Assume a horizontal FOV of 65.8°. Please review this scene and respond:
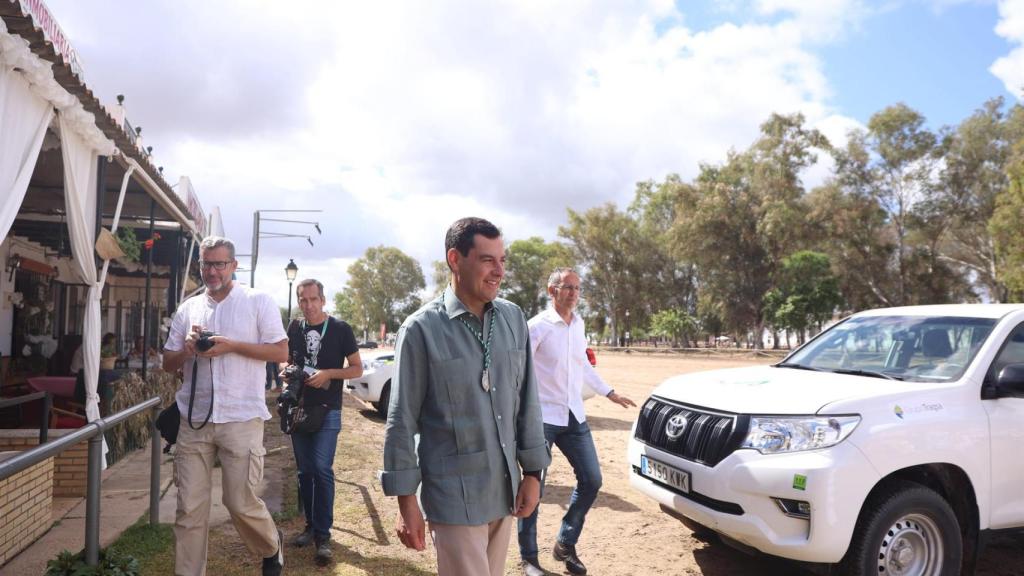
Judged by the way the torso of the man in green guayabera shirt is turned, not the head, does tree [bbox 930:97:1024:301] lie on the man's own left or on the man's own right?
on the man's own left

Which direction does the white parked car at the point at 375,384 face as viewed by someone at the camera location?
facing the viewer and to the left of the viewer

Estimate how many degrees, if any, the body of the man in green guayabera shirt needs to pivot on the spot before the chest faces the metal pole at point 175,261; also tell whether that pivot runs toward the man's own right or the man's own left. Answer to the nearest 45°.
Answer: approximately 180°

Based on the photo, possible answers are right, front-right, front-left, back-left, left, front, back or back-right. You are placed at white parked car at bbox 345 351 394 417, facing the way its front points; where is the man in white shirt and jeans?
front-left

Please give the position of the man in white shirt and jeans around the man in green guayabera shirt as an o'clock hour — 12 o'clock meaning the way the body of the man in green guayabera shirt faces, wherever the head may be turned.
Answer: The man in white shirt and jeans is roughly at 8 o'clock from the man in green guayabera shirt.

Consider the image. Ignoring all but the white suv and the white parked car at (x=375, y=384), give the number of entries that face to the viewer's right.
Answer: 0

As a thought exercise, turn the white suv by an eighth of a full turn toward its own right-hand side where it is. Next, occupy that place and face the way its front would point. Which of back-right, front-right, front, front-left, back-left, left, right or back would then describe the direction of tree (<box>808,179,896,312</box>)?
right

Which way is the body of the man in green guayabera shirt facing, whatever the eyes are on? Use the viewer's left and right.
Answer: facing the viewer and to the right of the viewer

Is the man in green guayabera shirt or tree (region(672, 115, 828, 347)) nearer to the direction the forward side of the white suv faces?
the man in green guayabera shirt

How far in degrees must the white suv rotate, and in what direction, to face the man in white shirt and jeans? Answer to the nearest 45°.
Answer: approximately 45° to its right

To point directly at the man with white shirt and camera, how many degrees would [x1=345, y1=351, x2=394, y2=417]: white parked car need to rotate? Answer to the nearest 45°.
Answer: approximately 45° to its left

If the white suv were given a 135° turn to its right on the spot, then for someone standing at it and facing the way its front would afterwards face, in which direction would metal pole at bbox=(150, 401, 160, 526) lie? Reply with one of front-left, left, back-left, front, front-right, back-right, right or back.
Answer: left
